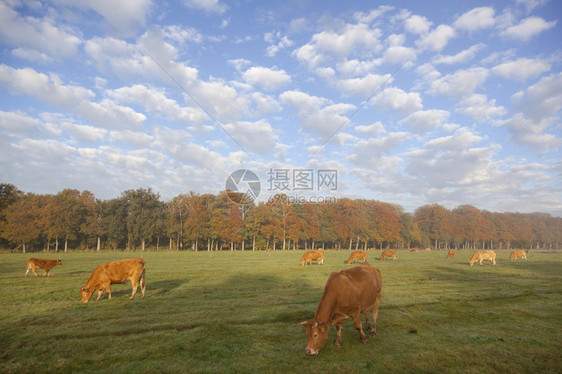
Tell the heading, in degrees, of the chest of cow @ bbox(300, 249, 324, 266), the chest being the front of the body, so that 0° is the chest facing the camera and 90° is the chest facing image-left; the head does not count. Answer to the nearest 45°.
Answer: approximately 90°

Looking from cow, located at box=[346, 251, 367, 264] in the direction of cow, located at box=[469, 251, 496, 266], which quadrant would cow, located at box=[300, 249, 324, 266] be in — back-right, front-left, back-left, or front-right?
back-right

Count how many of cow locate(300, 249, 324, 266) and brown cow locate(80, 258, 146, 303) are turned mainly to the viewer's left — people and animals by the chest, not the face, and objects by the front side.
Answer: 2

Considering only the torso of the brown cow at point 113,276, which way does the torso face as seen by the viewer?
to the viewer's left

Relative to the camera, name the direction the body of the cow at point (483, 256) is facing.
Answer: to the viewer's left

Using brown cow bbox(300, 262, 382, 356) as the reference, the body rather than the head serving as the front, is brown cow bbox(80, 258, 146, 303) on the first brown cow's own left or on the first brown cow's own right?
on the first brown cow's own right

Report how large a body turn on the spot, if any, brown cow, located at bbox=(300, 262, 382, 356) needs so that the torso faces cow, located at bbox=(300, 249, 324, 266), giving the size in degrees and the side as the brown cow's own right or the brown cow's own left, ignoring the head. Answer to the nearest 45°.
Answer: approximately 135° to the brown cow's own right

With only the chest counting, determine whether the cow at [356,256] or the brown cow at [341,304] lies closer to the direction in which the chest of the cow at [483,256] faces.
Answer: the cow

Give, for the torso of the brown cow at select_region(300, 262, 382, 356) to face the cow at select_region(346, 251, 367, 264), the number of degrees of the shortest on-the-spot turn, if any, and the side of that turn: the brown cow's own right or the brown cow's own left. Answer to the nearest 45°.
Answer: approximately 135° to the brown cow's own right

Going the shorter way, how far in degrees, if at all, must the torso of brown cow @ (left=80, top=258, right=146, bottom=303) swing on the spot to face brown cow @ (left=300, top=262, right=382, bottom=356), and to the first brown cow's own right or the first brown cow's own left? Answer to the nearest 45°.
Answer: approximately 135° to the first brown cow's own left

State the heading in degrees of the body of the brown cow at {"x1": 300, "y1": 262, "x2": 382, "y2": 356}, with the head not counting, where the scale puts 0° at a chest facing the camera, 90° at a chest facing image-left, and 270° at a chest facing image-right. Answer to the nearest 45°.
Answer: approximately 45°

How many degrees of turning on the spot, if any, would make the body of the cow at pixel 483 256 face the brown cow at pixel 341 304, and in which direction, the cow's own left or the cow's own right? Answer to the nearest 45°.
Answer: approximately 90° to the cow's own left

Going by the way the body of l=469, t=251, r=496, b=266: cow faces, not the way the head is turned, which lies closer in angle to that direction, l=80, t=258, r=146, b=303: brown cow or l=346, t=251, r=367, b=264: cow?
the cow
